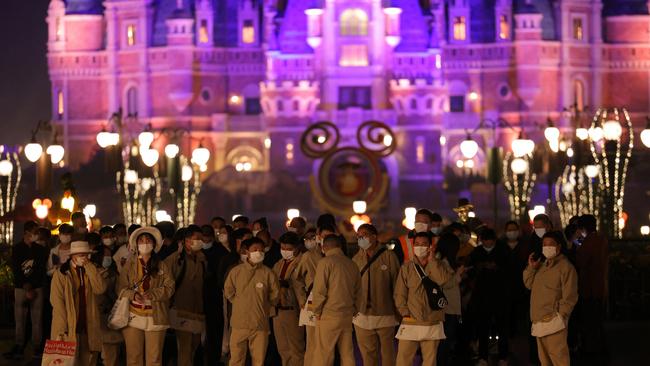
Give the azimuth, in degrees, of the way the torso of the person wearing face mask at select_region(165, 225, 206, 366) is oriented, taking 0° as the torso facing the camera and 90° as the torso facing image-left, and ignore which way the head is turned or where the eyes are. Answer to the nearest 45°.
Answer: approximately 315°

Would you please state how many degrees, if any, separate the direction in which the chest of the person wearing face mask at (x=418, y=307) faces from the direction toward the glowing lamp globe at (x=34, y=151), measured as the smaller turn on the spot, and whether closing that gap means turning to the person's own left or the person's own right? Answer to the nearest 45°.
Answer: approximately 135° to the person's own right

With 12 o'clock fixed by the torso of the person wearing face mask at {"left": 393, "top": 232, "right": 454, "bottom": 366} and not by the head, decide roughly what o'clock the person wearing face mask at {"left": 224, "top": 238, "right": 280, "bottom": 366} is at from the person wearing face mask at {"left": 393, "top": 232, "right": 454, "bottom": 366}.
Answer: the person wearing face mask at {"left": 224, "top": 238, "right": 280, "bottom": 366} is roughly at 3 o'clock from the person wearing face mask at {"left": 393, "top": 232, "right": 454, "bottom": 366}.

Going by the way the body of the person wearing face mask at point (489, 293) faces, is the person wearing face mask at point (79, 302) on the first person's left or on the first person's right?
on the first person's right

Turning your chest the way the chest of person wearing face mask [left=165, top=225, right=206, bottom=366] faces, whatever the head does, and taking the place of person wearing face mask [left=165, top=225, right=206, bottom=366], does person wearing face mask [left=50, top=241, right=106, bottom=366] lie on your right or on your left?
on your right

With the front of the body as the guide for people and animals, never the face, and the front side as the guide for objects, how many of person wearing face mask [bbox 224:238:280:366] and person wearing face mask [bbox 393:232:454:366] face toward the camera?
2
